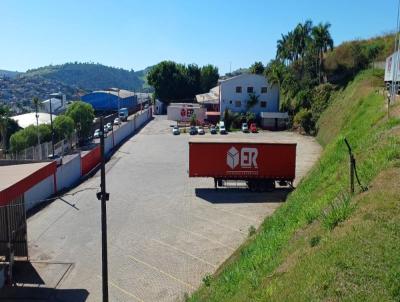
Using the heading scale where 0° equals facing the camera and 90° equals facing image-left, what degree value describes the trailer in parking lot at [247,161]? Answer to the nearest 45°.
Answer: approximately 90°

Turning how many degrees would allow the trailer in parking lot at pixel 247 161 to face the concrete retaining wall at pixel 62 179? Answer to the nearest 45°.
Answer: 0° — it already faces it

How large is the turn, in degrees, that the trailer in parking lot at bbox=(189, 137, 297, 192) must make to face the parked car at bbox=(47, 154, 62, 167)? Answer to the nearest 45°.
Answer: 0° — it already faces it

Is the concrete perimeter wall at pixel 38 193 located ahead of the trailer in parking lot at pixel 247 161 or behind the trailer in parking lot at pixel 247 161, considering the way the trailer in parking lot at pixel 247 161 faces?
ahead

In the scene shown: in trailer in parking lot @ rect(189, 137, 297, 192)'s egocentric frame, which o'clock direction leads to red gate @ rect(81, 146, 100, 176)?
The red gate is roughly at 1 o'clock from the trailer in parking lot.

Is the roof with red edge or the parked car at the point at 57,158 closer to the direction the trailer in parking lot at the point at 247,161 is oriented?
the parked car

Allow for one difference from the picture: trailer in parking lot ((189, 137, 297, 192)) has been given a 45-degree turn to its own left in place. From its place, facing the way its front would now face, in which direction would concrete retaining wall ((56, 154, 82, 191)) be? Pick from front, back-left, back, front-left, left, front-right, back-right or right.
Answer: front-right

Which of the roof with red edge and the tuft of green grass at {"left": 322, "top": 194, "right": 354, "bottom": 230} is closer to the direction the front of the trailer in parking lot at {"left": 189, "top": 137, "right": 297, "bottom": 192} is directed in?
the roof with red edge

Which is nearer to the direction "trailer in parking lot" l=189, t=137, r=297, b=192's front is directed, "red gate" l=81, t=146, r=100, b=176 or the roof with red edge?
the red gate
